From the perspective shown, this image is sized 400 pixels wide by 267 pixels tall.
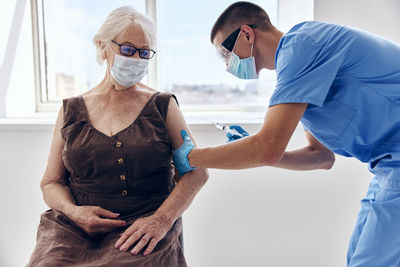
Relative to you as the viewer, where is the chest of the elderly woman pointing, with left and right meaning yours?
facing the viewer

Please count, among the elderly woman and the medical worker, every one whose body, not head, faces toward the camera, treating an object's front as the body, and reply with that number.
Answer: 1

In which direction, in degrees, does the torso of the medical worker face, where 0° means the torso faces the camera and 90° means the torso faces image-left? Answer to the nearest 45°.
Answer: approximately 90°

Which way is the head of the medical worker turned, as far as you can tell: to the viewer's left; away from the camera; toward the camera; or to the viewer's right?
to the viewer's left

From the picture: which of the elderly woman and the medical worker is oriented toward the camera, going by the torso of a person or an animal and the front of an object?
the elderly woman

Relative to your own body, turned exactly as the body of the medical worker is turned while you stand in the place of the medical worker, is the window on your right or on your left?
on your right

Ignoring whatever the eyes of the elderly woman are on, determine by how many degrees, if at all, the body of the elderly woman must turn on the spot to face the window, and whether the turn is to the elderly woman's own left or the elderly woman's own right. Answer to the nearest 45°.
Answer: approximately 180°
